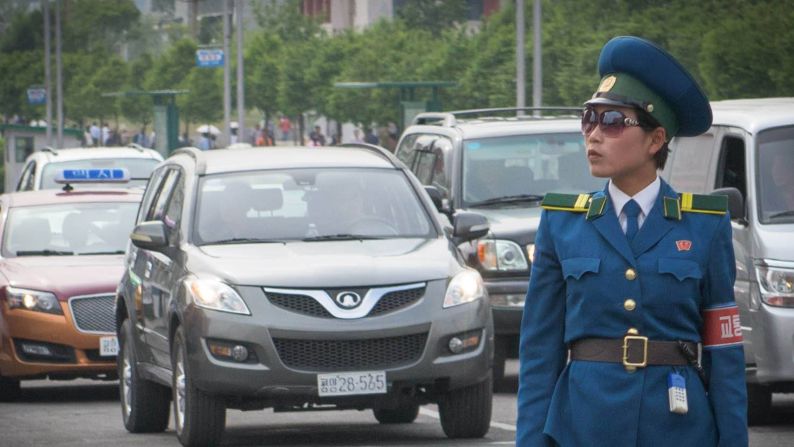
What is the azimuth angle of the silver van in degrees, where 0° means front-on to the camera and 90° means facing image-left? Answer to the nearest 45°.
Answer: approximately 315°

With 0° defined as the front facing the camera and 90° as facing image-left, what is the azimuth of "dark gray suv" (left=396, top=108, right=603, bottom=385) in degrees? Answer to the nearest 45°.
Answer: approximately 315°

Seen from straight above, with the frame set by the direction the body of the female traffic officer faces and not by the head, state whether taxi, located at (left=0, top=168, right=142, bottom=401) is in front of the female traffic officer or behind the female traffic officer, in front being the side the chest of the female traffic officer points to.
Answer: behind

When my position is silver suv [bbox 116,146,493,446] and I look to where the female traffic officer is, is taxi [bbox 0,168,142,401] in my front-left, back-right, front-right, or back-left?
back-right

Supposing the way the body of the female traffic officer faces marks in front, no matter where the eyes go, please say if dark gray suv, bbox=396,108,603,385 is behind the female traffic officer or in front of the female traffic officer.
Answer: behind

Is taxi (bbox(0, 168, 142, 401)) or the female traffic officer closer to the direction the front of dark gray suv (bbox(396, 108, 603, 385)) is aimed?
the female traffic officer

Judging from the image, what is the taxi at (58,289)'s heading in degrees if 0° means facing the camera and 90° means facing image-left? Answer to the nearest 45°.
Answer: approximately 315°
